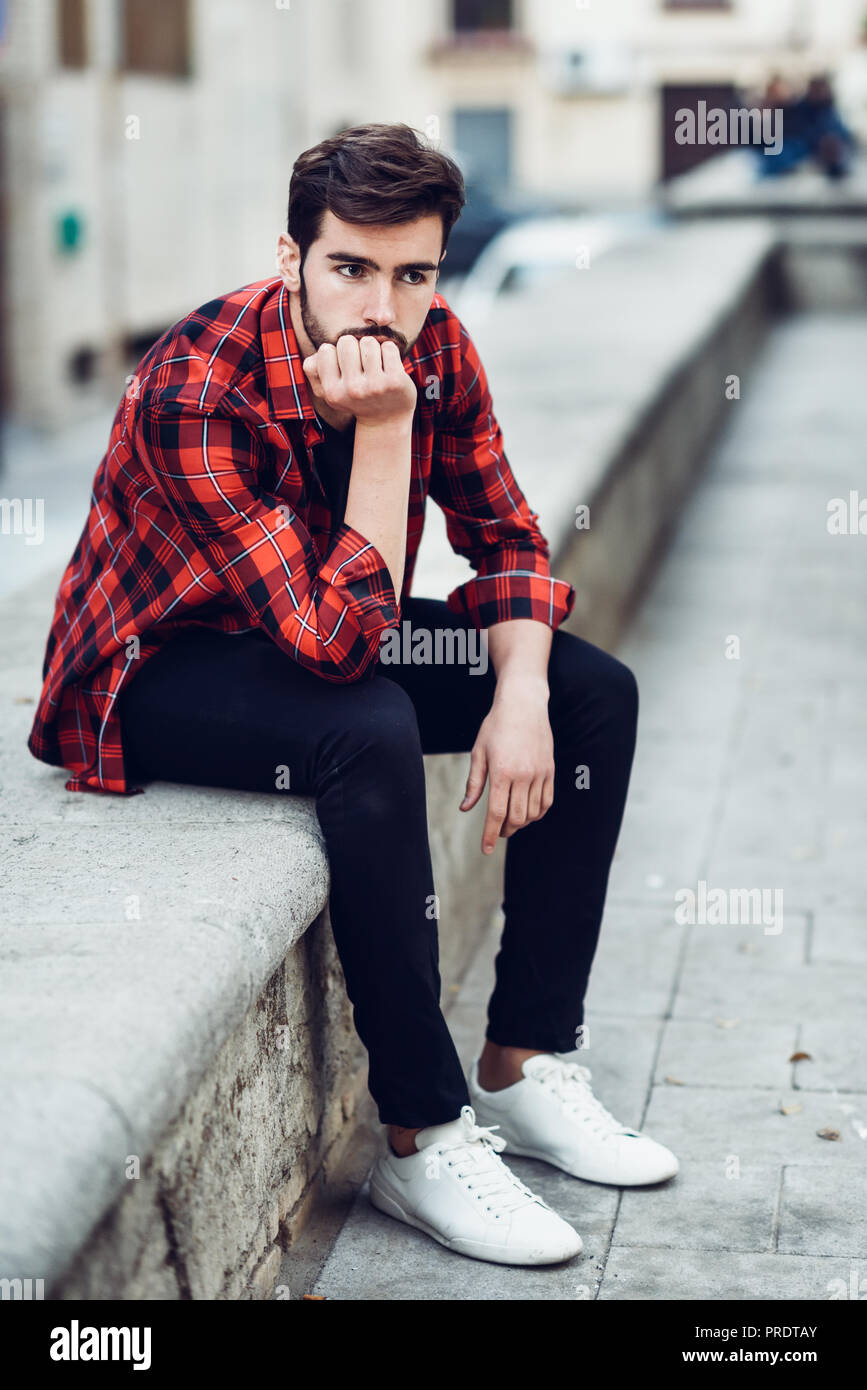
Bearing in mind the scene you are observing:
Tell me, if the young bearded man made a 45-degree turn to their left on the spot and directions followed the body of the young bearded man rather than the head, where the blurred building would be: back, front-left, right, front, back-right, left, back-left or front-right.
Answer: left

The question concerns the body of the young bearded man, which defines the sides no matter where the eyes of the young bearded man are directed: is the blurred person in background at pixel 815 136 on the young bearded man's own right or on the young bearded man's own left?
on the young bearded man's own left

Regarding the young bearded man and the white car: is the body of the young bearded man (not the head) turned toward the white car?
no
